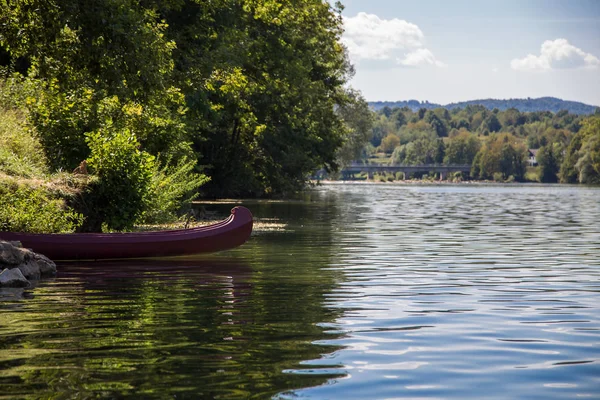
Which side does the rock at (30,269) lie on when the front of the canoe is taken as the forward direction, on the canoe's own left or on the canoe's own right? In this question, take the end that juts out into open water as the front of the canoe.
on the canoe's own right

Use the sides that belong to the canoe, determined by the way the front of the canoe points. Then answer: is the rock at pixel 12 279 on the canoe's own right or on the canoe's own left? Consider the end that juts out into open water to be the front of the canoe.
on the canoe's own right

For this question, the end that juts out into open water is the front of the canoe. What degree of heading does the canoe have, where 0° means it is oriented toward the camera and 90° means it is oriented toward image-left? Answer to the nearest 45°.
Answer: approximately 270°
